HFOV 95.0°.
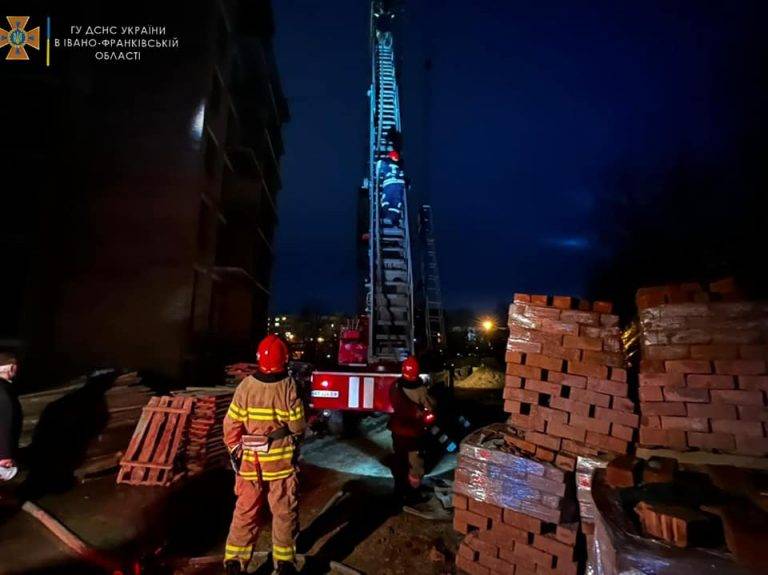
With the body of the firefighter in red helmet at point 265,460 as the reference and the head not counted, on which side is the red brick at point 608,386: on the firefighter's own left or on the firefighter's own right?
on the firefighter's own right

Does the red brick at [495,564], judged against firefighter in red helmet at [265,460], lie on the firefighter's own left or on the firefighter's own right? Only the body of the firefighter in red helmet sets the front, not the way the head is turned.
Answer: on the firefighter's own right

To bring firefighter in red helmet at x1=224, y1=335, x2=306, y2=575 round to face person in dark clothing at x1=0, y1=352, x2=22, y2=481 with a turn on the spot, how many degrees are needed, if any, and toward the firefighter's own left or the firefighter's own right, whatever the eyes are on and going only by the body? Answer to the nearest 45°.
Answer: approximately 45° to the firefighter's own left

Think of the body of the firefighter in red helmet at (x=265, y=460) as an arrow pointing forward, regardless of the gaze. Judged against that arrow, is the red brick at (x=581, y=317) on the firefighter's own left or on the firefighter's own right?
on the firefighter's own right

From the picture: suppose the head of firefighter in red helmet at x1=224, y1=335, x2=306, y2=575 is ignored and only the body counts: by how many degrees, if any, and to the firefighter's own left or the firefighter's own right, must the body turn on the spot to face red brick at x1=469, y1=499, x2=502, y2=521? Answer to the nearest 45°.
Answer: approximately 90° to the firefighter's own right

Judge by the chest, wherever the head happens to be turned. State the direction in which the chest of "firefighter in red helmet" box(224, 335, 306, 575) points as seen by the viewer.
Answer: away from the camera

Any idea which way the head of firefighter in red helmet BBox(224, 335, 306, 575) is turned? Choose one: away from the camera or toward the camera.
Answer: away from the camera

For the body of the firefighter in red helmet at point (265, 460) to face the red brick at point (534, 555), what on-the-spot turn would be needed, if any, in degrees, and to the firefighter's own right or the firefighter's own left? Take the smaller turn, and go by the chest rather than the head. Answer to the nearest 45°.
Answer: approximately 90° to the firefighter's own right
